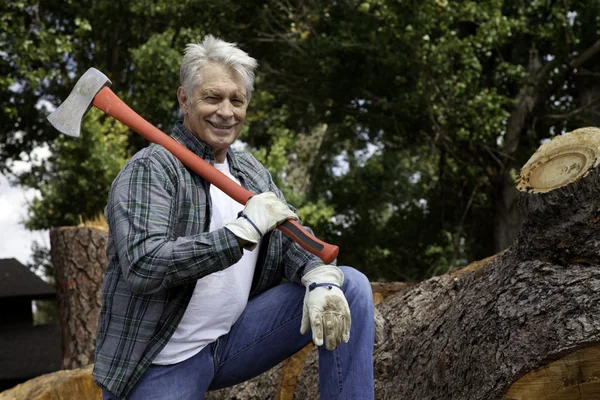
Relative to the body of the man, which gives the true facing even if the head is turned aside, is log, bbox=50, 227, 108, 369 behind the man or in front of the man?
behind

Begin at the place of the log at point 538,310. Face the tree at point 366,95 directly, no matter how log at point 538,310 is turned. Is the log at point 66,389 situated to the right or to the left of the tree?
left

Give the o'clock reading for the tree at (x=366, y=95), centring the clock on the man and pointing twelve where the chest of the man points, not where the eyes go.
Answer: The tree is roughly at 8 o'clock from the man.

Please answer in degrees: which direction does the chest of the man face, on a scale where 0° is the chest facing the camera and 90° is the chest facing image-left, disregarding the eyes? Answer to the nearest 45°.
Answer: approximately 315°
